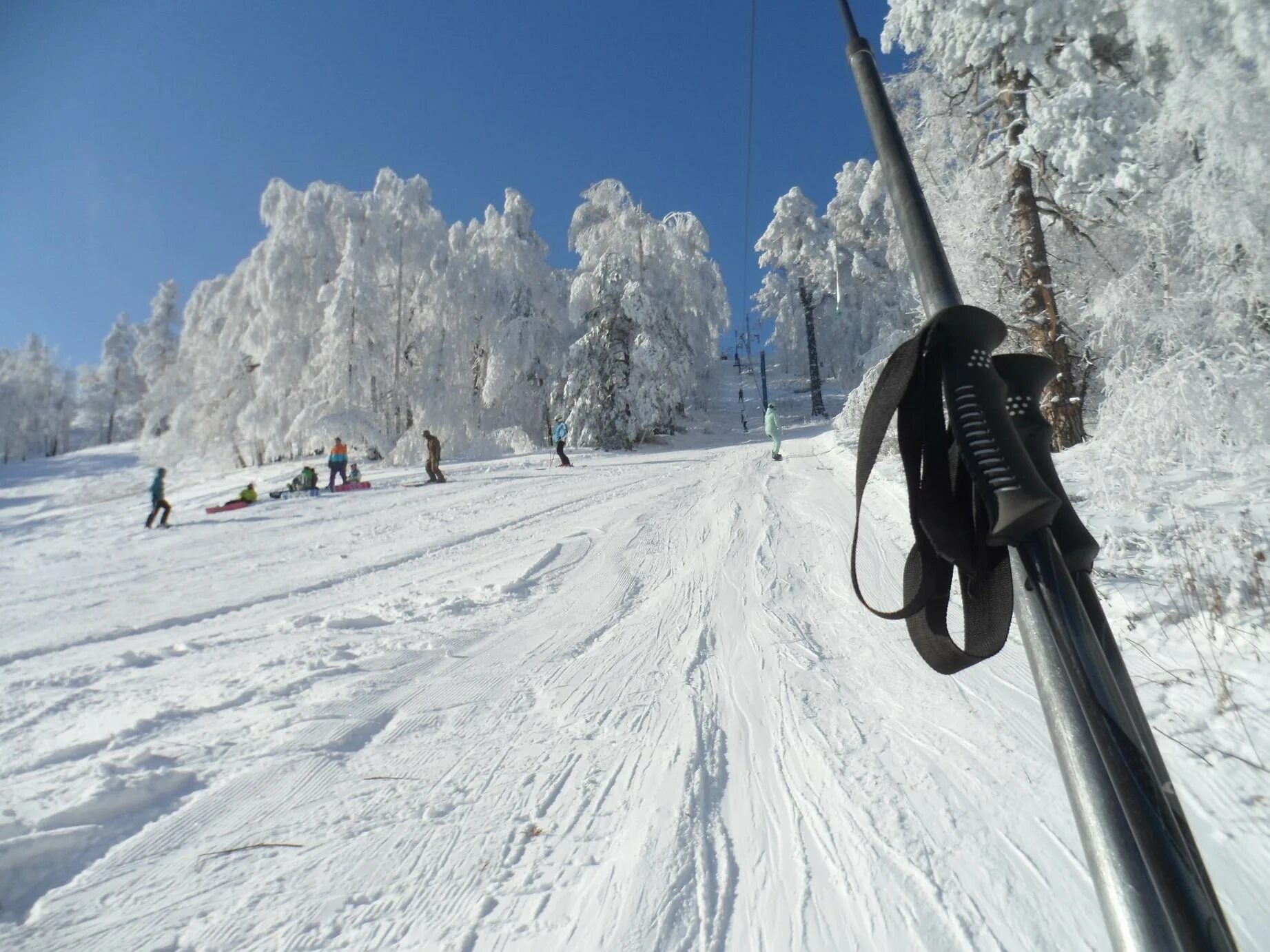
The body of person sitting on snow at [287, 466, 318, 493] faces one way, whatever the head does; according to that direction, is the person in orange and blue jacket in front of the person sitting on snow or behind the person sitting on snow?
behind

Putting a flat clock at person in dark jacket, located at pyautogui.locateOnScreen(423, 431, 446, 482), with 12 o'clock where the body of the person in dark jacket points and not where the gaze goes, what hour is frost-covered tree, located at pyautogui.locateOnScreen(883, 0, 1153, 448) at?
The frost-covered tree is roughly at 8 o'clock from the person in dark jacket.
